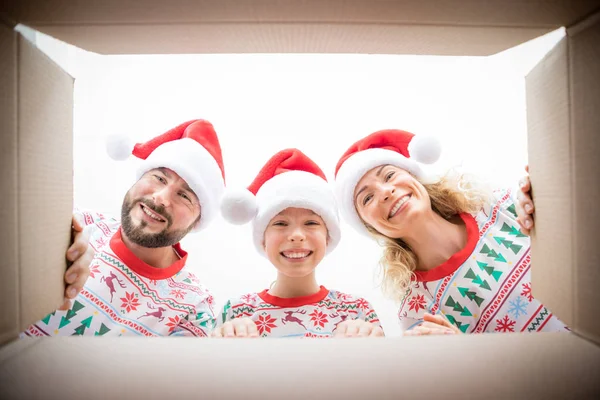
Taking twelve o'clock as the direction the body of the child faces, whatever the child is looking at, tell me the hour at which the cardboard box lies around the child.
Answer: The cardboard box is roughly at 12 o'clock from the child.

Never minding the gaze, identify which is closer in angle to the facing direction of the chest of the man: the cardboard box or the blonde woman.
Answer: the cardboard box

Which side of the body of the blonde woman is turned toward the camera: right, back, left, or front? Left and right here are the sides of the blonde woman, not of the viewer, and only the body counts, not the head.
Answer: front

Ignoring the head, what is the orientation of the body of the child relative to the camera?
toward the camera

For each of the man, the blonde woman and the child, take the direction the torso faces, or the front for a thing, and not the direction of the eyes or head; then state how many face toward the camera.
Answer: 3

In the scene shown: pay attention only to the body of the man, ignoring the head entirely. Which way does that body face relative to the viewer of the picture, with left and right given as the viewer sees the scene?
facing the viewer

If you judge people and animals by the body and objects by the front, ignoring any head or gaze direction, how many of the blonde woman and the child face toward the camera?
2

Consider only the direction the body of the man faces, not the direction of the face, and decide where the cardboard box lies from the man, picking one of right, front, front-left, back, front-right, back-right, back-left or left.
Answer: front

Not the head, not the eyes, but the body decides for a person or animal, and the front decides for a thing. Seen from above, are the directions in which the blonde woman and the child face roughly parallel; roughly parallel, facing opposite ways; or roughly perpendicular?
roughly parallel

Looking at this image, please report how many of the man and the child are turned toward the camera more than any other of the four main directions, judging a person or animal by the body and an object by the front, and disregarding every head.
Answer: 2

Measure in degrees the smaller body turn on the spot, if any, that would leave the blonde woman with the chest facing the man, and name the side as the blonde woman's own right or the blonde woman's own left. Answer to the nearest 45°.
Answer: approximately 90° to the blonde woman's own right
